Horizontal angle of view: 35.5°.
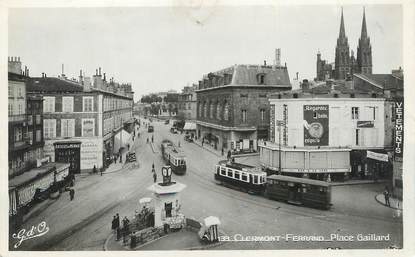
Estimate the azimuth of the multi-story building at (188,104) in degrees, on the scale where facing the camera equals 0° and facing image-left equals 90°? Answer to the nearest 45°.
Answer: approximately 45°

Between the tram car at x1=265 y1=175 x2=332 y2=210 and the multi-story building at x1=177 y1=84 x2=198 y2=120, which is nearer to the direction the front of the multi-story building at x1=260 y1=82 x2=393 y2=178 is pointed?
the tram car

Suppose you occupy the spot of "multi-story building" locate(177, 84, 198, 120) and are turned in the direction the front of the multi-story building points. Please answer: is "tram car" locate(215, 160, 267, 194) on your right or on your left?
on your left

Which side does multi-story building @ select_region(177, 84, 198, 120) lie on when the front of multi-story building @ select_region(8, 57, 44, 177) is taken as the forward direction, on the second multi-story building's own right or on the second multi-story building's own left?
on the second multi-story building's own left

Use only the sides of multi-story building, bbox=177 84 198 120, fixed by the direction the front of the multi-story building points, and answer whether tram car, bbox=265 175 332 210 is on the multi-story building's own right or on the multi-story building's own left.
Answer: on the multi-story building's own left

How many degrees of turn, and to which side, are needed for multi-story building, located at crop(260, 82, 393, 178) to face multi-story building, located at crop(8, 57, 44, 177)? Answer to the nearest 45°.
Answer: approximately 45° to its right

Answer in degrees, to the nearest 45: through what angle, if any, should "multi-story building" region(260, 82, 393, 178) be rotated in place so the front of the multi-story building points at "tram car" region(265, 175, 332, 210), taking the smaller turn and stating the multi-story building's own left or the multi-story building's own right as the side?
0° — it already faces it

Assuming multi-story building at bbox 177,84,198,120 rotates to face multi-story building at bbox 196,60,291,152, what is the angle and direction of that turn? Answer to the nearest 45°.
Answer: approximately 45° to its left
